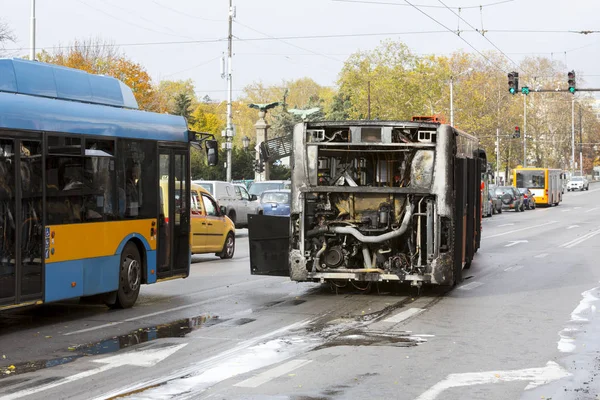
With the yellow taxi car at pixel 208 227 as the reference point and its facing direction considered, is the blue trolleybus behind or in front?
behind

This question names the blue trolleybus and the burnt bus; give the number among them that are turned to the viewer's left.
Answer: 0

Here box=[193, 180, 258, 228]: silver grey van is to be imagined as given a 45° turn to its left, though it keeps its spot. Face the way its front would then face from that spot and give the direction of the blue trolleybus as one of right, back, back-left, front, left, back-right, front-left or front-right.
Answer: back

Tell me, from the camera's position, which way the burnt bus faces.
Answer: facing away from the viewer

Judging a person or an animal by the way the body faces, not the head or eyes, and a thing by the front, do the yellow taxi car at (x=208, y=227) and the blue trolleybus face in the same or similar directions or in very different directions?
same or similar directions

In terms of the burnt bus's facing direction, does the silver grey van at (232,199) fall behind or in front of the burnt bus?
in front

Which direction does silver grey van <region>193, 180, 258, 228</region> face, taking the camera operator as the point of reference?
facing away from the viewer and to the right of the viewer

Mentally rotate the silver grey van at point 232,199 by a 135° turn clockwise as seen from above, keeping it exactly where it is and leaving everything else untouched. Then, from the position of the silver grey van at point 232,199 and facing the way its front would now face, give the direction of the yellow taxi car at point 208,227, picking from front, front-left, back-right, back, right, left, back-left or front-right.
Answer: front

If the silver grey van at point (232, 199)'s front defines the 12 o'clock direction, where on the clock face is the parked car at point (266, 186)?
the parked car at point (266, 186) is roughly at 11 o'clock from the silver grey van at point (232, 199).

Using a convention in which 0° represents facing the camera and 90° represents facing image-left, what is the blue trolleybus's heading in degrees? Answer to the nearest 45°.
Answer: approximately 225°

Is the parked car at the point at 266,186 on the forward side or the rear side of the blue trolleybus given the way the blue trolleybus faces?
on the forward side
